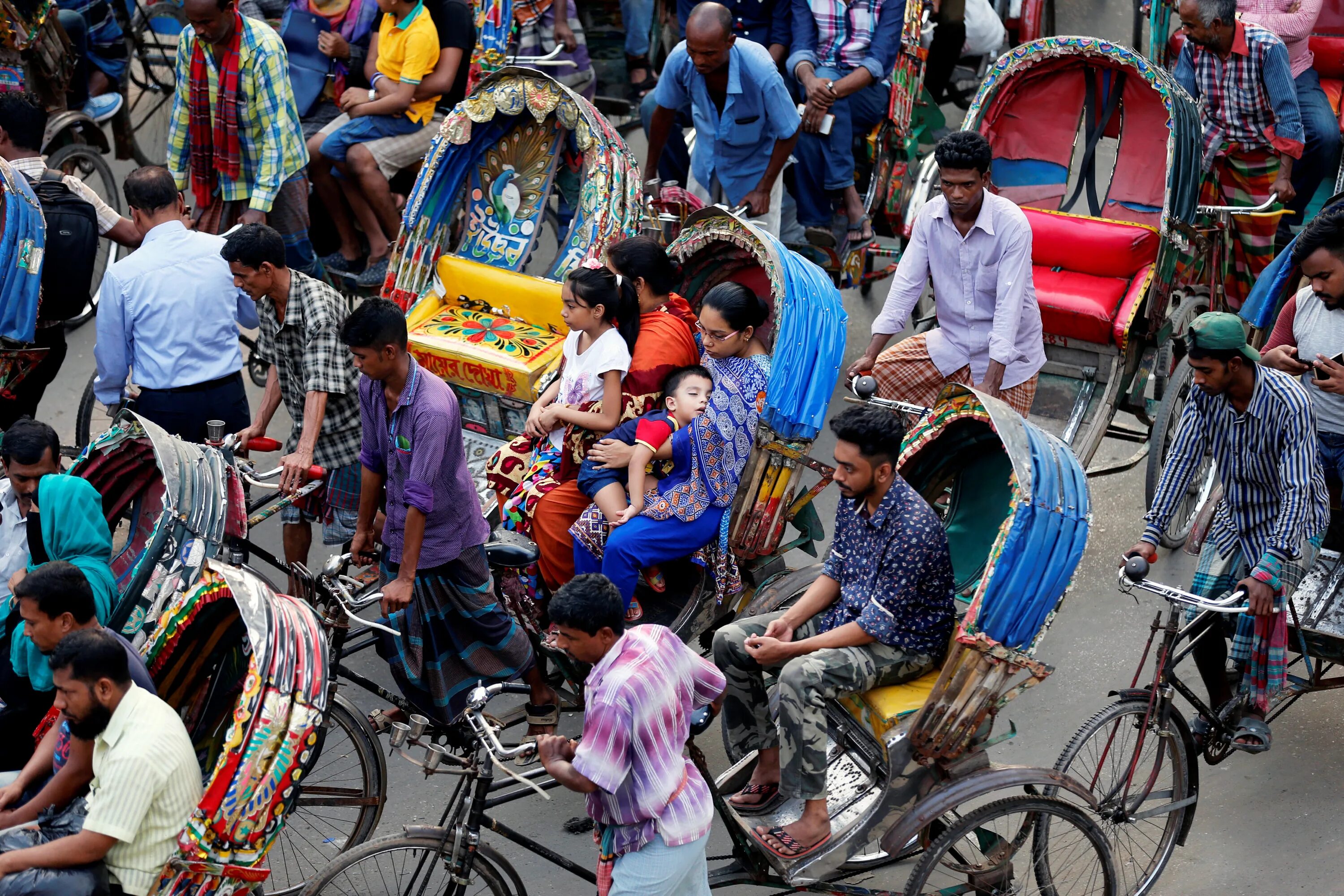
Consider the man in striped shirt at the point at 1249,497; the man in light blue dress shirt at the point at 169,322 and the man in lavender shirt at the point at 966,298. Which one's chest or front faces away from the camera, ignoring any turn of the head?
the man in light blue dress shirt

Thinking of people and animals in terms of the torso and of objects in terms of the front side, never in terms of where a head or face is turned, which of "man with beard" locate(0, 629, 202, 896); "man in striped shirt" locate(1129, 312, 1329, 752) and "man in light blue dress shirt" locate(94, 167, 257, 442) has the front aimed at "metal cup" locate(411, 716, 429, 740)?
the man in striped shirt

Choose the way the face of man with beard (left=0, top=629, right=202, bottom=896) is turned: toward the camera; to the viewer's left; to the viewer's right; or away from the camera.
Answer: to the viewer's left

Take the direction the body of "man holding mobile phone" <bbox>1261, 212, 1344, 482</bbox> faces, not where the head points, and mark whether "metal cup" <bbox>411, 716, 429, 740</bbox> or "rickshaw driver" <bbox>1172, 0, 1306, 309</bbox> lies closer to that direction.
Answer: the metal cup

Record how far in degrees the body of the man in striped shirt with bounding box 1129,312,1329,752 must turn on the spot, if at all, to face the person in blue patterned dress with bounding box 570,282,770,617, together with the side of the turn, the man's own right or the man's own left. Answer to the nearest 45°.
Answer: approximately 45° to the man's own right

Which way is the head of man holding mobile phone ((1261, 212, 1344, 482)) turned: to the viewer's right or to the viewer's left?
to the viewer's left

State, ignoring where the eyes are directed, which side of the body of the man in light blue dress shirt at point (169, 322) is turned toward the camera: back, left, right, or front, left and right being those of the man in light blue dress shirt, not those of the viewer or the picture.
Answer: back
